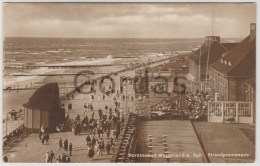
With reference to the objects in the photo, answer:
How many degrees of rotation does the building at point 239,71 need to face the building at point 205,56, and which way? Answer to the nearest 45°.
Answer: approximately 45° to its right

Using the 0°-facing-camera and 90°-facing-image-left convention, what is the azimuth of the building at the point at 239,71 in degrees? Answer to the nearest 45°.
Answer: approximately 45°
